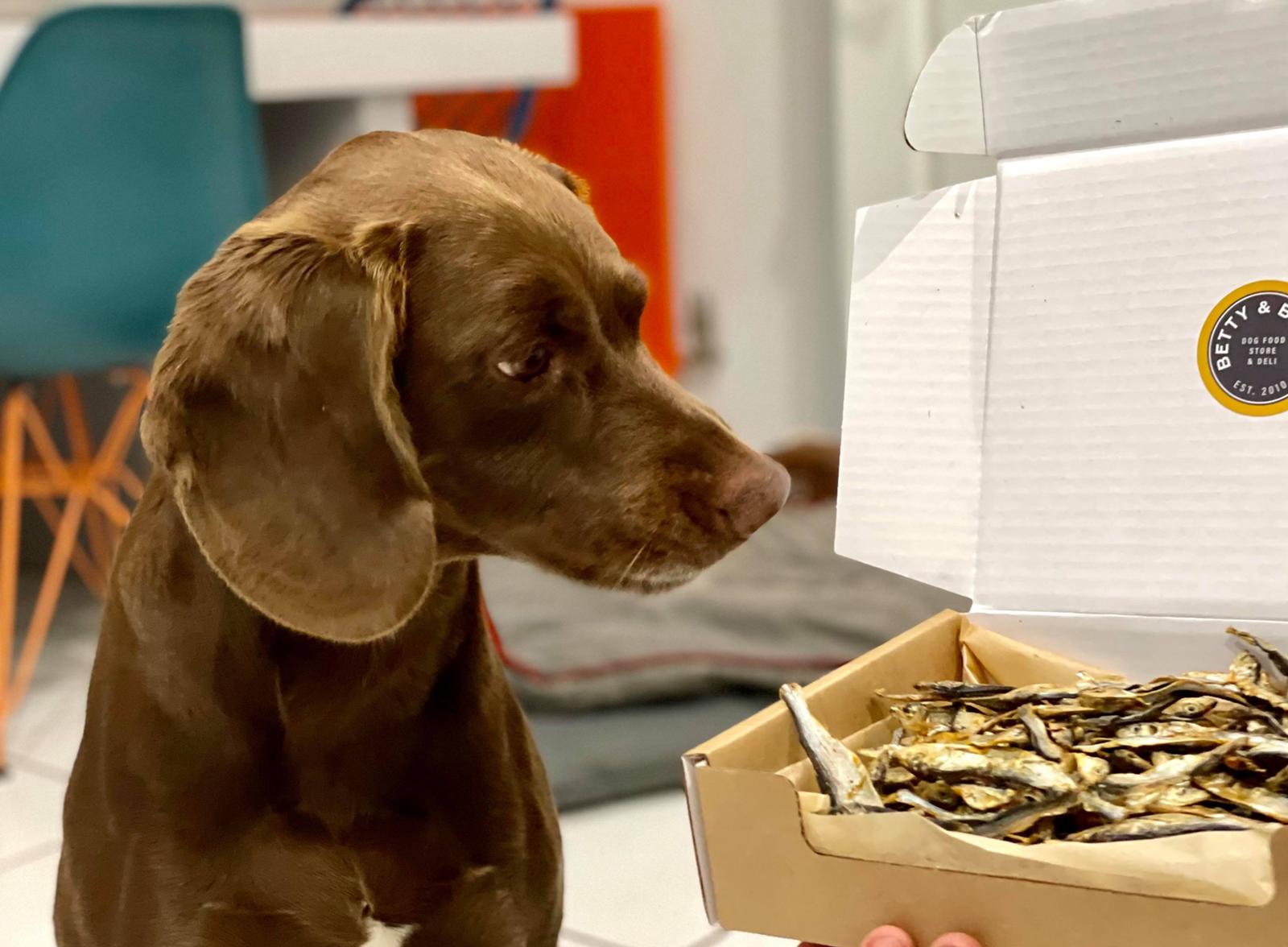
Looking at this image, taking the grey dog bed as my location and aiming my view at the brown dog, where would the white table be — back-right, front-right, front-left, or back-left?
back-right

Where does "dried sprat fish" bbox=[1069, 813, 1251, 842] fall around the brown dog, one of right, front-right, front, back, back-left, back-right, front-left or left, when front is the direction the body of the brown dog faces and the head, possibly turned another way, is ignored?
front

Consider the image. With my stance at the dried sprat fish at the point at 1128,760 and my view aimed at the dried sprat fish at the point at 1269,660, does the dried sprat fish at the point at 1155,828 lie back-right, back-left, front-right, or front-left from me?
back-right

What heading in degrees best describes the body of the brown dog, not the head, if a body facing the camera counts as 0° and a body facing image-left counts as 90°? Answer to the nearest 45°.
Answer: approximately 315°
